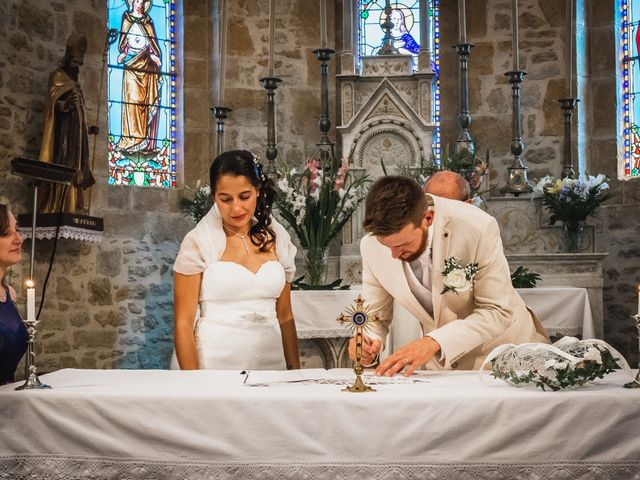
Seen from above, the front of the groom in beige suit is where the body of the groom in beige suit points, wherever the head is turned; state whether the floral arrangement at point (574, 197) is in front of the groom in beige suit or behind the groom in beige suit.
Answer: behind

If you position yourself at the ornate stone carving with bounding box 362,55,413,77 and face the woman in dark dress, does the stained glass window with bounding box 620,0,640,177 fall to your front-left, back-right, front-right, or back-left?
back-left

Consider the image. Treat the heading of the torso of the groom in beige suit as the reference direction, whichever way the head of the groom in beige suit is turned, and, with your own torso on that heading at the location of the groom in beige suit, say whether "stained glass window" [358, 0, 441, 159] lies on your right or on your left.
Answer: on your right

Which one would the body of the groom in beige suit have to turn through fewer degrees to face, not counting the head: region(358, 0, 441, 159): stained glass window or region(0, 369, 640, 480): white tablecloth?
the white tablecloth

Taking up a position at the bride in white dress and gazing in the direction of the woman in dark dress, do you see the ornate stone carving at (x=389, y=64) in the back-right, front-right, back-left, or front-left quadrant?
back-right

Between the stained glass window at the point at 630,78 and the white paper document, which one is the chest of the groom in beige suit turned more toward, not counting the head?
the white paper document

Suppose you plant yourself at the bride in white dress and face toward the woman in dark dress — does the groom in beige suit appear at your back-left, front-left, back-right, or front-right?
back-left

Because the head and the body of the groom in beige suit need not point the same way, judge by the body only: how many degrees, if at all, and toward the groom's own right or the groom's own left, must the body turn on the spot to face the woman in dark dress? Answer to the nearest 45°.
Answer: approximately 45° to the groom's own right

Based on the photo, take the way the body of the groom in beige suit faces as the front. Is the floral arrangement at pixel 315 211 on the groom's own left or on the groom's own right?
on the groom's own right

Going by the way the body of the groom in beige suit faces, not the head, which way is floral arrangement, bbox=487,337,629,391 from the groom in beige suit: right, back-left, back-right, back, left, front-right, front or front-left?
left

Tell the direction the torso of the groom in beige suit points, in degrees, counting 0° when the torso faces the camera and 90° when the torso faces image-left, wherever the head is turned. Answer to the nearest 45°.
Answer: approximately 45°
